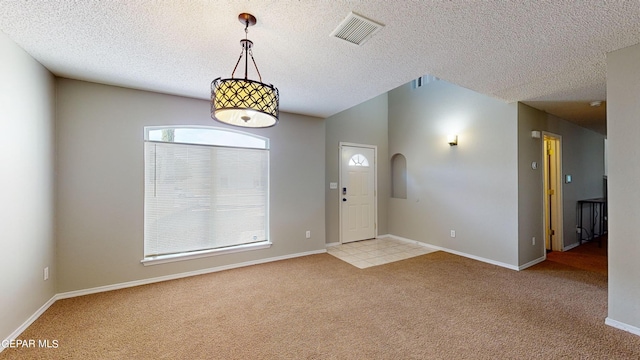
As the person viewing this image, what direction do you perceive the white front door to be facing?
facing the viewer and to the right of the viewer

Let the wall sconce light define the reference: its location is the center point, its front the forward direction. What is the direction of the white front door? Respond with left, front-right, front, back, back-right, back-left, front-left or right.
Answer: front-right

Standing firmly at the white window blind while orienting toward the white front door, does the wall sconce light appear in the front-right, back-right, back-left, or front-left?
front-right

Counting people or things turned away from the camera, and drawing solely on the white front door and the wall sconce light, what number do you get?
0

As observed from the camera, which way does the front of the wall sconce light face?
facing the viewer and to the left of the viewer

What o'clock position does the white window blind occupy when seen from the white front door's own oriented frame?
The white window blind is roughly at 3 o'clock from the white front door.

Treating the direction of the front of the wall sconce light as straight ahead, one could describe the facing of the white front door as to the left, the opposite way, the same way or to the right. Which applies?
to the left

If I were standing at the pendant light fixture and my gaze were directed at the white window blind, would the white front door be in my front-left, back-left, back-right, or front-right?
front-right

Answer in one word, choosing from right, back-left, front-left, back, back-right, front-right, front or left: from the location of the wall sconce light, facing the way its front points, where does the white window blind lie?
front

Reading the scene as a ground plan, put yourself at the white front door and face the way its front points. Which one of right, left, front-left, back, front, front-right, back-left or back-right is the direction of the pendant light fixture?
front-right

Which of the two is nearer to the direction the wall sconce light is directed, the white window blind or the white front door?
the white window blind
